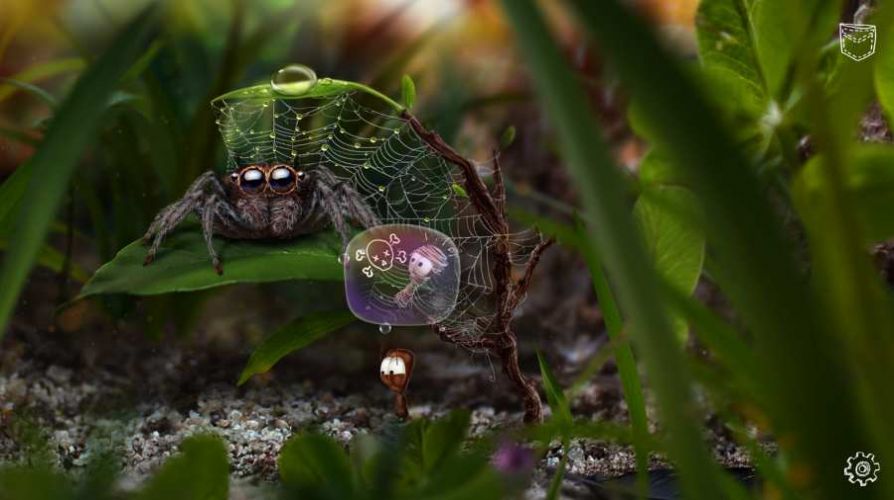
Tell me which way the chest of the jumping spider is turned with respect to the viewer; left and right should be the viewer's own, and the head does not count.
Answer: facing the viewer
